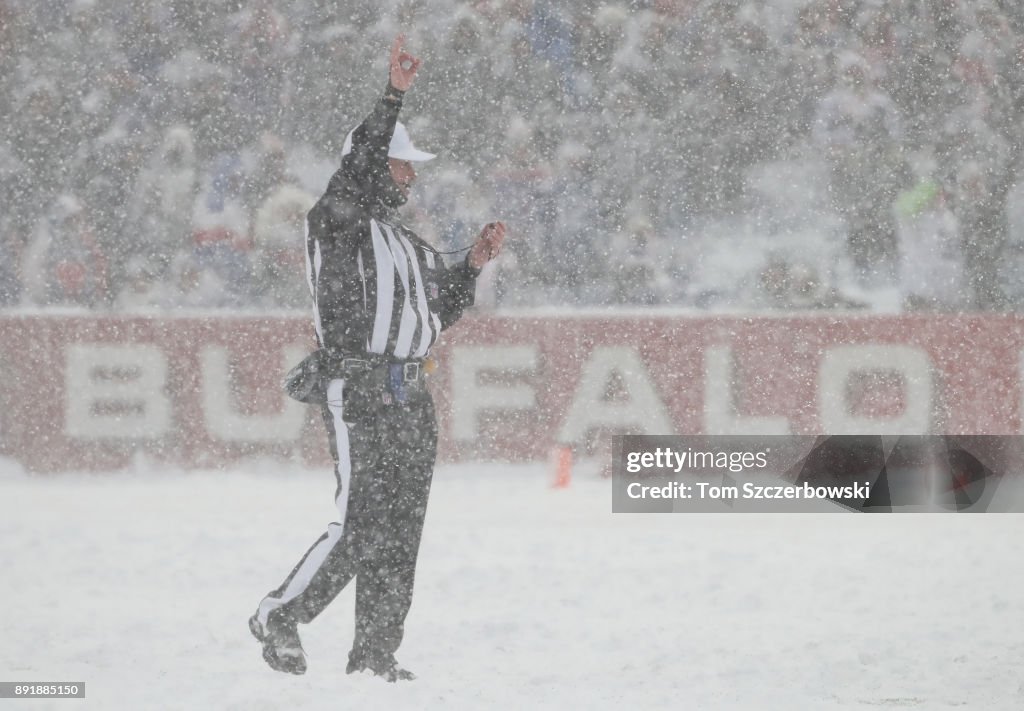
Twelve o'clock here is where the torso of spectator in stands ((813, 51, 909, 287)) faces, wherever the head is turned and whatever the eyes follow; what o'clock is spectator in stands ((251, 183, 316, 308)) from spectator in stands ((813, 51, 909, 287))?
spectator in stands ((251, 183, 316, 308)) is roughly at 2 o'clock from spectator in stands ((813, 51, 909, 287)).

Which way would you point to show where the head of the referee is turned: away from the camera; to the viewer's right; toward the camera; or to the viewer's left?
to the viewer's right

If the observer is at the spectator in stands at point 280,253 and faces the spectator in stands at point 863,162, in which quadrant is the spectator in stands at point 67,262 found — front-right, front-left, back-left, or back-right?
back-left

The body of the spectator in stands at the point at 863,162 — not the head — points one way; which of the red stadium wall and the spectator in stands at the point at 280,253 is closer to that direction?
the red stadium wall

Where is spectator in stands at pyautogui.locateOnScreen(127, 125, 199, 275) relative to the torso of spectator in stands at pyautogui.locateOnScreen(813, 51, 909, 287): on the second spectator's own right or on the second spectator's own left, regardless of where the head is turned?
on the second spectator's own right

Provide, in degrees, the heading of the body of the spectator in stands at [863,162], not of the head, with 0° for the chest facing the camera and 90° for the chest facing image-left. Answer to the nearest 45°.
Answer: approximately 0°
